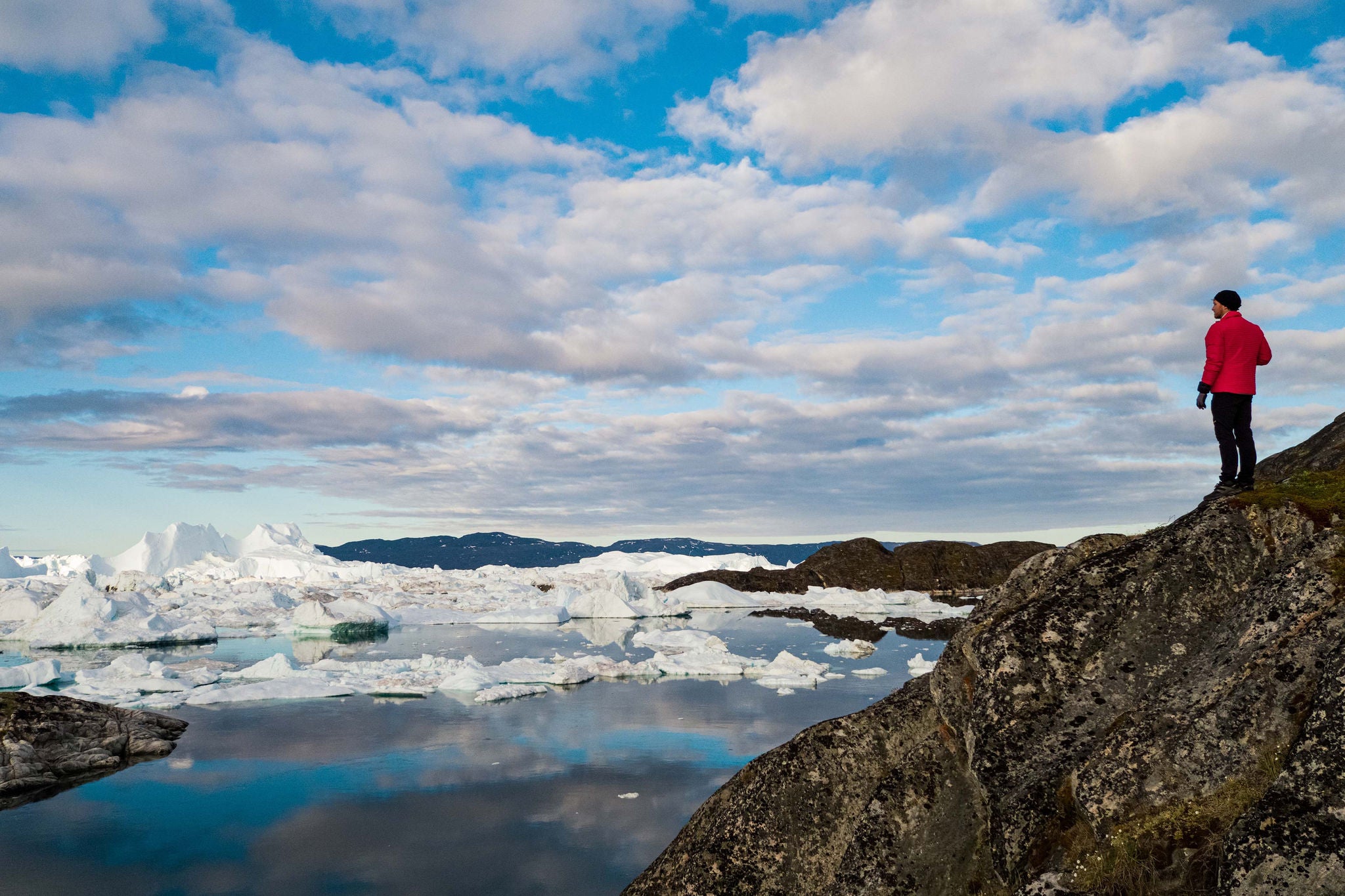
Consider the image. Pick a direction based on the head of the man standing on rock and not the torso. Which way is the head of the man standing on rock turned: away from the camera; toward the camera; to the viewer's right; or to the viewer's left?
to the viewer's left

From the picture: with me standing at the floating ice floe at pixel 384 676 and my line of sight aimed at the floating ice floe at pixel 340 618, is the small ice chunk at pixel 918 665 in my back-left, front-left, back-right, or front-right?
back-right

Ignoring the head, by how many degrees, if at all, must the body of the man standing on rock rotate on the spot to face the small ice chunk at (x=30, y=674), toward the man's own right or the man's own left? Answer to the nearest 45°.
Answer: approximately 45° to the man's own left

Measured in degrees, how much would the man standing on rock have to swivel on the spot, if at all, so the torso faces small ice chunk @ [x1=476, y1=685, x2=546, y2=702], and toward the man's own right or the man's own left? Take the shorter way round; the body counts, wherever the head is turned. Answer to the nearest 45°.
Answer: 0° — they already face it

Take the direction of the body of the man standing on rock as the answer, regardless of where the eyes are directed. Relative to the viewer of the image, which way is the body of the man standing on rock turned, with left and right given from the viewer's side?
facing away from the viewer and to the left of the viewer

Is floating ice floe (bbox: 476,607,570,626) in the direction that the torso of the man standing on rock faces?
yes
